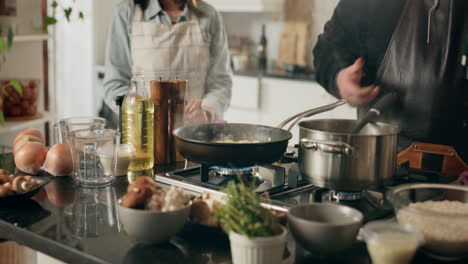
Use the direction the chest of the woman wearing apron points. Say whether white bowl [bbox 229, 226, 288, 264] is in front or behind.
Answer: in front

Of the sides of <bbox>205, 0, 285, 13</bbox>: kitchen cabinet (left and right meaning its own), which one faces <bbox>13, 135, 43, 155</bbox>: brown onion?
front

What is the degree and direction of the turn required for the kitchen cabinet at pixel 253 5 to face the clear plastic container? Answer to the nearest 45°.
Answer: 0° — it already faces it

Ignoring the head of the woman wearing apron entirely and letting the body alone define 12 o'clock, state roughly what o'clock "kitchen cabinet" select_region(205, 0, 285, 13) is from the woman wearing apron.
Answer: The kitchen cabinet is roughly at 7 o'clock from the woman wearing apron.

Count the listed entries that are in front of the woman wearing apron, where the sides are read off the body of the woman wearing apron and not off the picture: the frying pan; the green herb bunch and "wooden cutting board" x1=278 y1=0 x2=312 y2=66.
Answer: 2

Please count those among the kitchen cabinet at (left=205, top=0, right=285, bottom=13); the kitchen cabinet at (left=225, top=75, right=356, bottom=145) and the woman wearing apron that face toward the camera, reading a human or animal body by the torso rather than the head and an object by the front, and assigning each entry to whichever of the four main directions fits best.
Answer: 3

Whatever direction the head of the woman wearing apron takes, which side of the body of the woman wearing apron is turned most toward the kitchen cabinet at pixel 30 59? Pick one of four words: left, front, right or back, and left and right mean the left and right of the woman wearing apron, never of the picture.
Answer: right

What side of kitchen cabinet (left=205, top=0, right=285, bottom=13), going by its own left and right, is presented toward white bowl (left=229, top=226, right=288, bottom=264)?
front

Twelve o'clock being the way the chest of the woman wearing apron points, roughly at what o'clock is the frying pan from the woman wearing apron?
The frying pan is roughly at 12 o'clock from the woman wearing apron.
